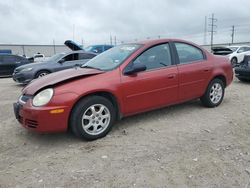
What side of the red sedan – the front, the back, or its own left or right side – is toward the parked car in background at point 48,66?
right

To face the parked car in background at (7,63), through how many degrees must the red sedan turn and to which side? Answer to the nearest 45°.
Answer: approximately 90° to its right

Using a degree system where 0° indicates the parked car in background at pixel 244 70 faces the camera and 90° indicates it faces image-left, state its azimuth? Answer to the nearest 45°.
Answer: approximately 45°

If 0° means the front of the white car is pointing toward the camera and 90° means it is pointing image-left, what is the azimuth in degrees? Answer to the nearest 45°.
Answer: approximately 45°

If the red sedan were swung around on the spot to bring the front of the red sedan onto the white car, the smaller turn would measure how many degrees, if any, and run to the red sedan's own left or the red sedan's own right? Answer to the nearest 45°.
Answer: approximately 180°

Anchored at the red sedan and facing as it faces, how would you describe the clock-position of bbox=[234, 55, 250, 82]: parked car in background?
The parked car in background is roughly at 6 o'clock from the red sedan.

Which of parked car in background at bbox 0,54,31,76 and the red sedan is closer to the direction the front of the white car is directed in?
the parked car in background

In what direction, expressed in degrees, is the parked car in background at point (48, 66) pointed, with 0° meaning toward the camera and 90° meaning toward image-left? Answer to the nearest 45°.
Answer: approximately 45°
